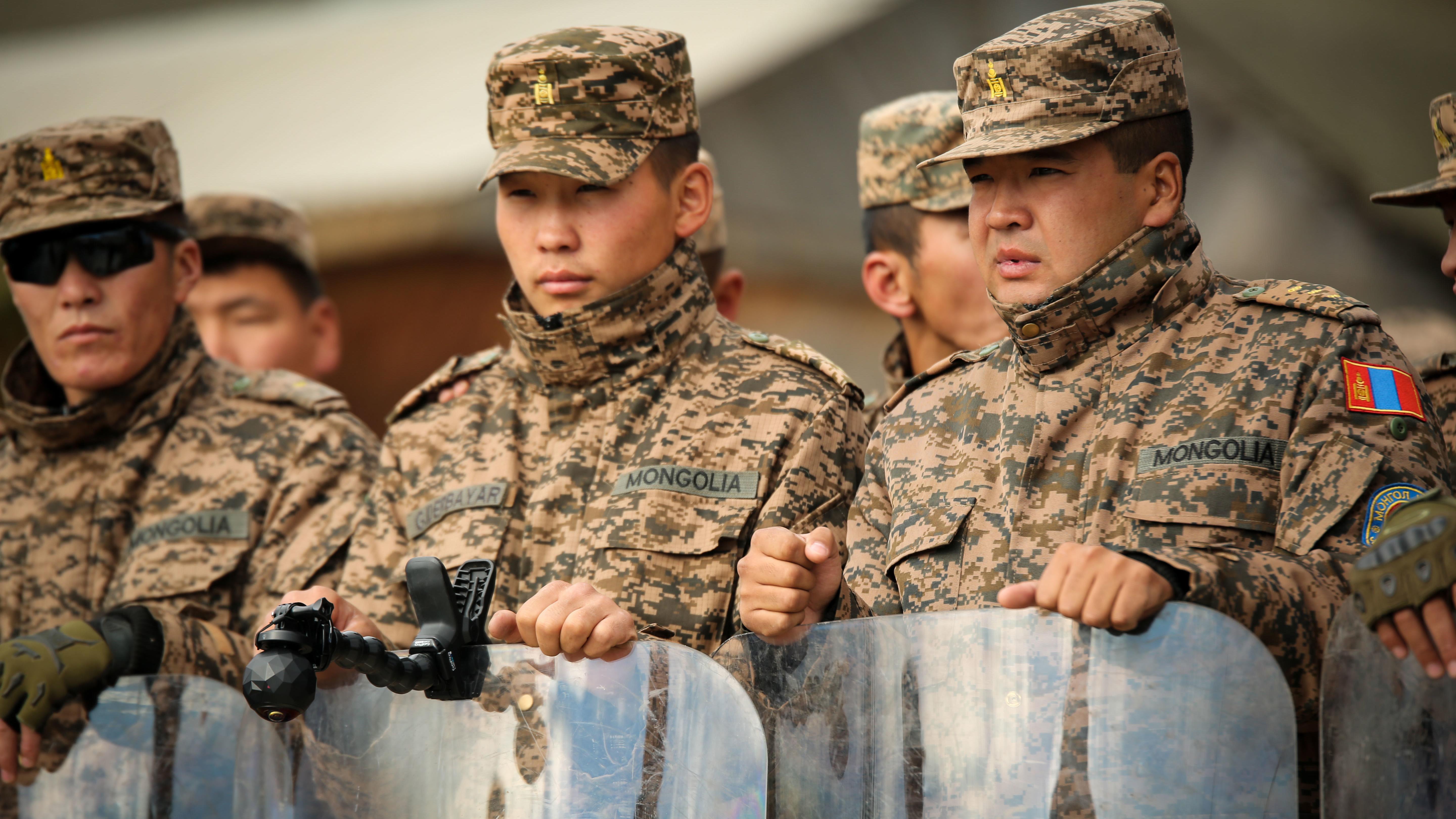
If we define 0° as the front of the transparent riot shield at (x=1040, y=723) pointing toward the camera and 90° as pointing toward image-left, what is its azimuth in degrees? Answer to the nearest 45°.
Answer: approximately 0°

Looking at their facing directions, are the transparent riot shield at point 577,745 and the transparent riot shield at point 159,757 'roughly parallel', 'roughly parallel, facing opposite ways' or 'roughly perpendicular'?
roughly parallel

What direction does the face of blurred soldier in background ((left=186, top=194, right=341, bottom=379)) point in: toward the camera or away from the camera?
toward the camera

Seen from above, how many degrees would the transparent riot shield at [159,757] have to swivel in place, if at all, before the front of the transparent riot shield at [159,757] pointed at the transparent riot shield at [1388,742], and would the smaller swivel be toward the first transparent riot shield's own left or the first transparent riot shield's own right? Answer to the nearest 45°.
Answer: approximately 45° to the first transparent riot shield's own left

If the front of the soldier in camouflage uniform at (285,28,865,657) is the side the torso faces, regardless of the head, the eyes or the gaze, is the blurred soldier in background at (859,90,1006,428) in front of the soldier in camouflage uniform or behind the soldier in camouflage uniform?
behind

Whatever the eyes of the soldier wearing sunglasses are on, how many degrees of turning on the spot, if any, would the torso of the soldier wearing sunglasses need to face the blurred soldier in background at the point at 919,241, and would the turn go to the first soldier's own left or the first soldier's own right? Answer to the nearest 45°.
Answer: approximately 135° to the first soldier's own left

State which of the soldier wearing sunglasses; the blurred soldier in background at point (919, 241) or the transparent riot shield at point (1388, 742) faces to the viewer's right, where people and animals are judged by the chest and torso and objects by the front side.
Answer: the blurred soldier in background

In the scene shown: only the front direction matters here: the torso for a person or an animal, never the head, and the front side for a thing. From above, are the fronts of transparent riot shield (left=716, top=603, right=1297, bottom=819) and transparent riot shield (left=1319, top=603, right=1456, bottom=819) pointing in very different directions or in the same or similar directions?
same or similar directions

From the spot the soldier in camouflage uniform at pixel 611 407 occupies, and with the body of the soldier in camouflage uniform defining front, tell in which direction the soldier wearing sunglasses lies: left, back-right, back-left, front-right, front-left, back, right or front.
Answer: right

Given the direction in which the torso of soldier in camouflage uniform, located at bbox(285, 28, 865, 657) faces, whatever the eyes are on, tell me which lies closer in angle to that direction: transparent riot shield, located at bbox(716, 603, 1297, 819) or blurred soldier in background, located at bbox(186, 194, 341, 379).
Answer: the transparent riot shield

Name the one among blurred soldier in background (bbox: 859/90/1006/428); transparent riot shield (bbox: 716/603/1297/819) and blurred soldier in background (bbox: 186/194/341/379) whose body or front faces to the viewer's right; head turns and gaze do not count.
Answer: blurred soldier in background (bbox: 859/90/1006/428)

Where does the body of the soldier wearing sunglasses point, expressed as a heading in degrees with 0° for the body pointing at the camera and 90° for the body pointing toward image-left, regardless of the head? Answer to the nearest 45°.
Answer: approximately 45°

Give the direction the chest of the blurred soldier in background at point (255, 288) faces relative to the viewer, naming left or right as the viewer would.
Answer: facing the viewer and to the left of the viewer

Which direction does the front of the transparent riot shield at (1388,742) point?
toward the camera

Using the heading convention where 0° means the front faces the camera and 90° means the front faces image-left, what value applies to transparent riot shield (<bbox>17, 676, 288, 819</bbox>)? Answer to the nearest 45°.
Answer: approximately 0°

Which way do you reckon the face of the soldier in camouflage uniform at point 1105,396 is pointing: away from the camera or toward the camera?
toward the camera

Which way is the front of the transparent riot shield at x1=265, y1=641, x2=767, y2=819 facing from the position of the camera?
facing the viewer

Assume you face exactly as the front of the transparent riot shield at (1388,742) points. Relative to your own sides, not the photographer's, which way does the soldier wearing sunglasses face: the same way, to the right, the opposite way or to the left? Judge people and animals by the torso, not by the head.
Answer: the same way

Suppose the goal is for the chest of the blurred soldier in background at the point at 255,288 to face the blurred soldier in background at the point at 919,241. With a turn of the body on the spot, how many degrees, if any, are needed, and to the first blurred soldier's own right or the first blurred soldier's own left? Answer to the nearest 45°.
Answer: approximately 90° to the first blurred soldier's own left
